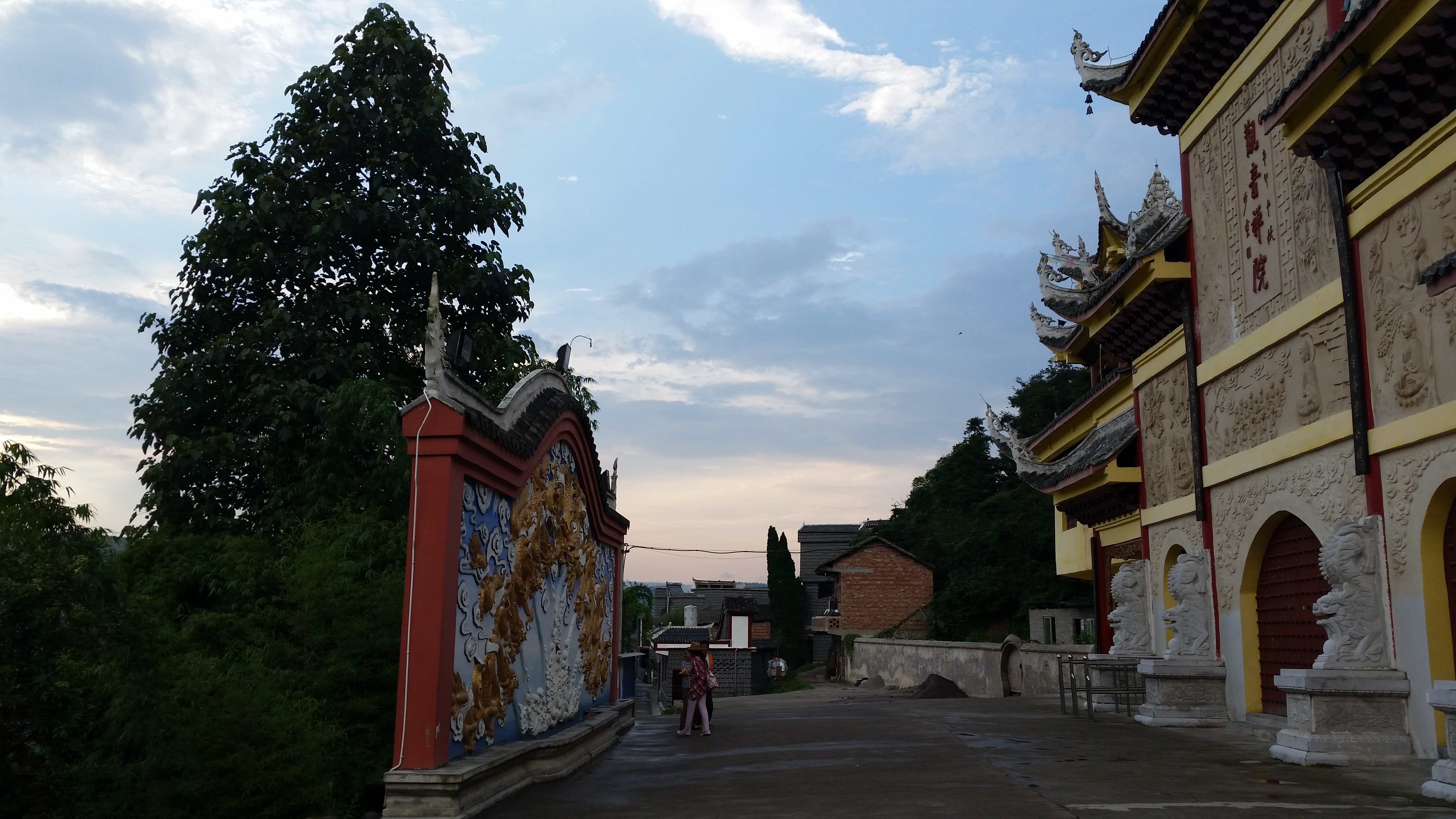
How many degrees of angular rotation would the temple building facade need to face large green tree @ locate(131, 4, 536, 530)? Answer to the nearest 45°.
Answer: approximately 45° to its right

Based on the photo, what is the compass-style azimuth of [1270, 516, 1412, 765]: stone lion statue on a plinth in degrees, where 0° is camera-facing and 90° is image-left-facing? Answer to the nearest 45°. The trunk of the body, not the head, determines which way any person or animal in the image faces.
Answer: approximately 90°

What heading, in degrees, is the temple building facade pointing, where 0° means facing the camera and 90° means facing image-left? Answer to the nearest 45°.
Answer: approximately 45°

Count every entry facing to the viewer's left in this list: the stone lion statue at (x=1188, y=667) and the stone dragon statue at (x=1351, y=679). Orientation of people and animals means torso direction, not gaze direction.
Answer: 2

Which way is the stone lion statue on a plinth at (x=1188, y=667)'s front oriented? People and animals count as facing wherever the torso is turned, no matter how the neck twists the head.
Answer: to the viewer's left

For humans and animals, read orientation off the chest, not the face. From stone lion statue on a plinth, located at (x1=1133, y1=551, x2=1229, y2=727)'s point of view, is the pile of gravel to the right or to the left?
on its right

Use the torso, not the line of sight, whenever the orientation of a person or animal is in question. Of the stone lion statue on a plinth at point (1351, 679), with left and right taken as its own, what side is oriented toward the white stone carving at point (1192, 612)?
right

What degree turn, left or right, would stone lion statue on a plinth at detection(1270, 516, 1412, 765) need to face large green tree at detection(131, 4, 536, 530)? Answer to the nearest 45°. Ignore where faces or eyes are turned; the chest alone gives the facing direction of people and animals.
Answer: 0° — it already faces it

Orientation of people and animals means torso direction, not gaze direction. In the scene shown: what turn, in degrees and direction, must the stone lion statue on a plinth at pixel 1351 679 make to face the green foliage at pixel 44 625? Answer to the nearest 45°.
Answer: approximately 45° to its left

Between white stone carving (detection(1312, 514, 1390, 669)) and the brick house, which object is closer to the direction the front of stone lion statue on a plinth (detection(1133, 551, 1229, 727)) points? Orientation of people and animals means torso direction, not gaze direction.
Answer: the brick house
